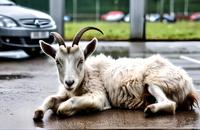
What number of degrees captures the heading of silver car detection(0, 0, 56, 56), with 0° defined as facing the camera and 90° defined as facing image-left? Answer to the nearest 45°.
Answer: approximately 315°

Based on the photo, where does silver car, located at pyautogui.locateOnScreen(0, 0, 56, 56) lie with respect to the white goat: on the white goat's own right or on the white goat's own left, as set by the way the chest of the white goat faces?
on the white goat's own right

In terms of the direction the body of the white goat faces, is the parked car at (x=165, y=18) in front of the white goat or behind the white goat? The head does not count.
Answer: behind

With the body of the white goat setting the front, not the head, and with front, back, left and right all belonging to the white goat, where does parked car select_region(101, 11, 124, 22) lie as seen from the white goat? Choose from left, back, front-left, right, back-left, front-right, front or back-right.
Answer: back-right

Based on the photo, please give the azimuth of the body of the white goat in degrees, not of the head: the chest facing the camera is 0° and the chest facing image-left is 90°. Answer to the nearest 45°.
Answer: approximately 45°

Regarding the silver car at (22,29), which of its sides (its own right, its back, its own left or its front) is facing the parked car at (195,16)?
left

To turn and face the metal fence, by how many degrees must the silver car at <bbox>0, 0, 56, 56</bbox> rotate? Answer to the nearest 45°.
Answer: approximately 135° to its left

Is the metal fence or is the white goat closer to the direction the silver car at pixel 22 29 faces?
the white goat
